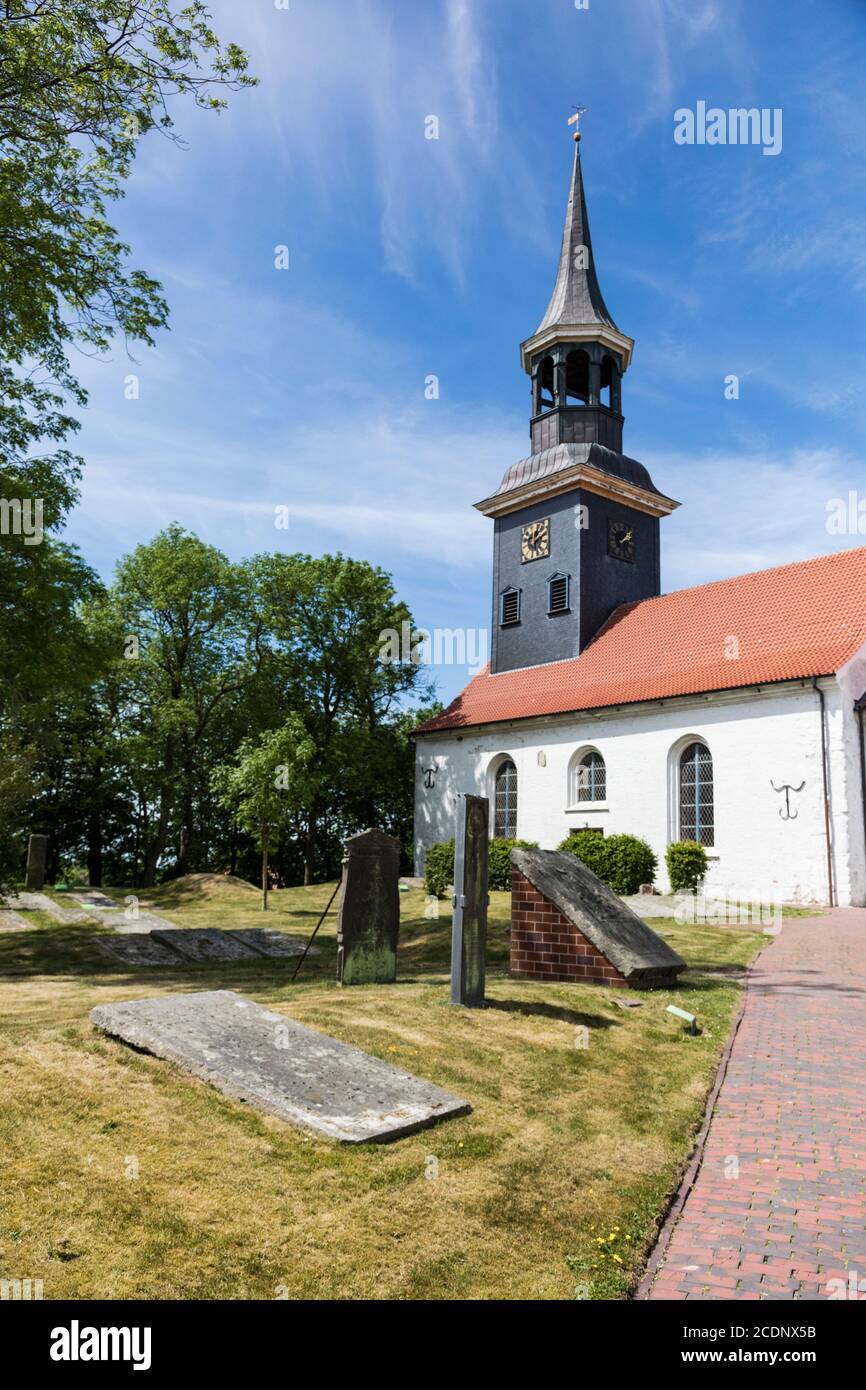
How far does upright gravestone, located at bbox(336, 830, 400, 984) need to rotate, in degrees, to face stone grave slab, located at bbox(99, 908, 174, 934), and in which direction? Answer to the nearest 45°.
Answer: approximately 180°

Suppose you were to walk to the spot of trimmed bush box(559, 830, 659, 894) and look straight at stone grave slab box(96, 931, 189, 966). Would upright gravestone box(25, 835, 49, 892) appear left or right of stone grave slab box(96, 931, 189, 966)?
right

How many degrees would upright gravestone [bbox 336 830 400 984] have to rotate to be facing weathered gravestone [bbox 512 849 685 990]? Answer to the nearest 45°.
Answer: approximately 45° to its left

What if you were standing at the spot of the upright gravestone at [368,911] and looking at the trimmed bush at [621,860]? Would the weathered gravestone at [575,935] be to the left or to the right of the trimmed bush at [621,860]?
right

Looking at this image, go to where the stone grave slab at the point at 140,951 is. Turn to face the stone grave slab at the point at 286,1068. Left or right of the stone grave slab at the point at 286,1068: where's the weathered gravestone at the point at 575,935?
left

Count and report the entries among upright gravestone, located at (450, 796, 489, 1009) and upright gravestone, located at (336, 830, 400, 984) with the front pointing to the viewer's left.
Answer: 0

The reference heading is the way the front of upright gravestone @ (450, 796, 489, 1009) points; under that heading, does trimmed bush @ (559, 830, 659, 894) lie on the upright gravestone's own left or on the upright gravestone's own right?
on the upright gravestone's own left

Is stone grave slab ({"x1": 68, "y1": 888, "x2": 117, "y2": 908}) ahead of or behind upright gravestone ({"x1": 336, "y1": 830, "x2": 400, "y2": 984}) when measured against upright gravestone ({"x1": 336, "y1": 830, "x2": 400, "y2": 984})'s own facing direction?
behind

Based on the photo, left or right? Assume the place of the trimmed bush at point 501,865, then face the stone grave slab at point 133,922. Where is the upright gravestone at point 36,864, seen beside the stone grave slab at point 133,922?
right

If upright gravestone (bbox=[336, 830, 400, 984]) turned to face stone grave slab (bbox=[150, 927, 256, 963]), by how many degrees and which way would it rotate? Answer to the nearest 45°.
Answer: approximately 180°

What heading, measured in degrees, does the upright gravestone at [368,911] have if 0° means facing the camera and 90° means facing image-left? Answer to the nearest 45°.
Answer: approximately 315°
